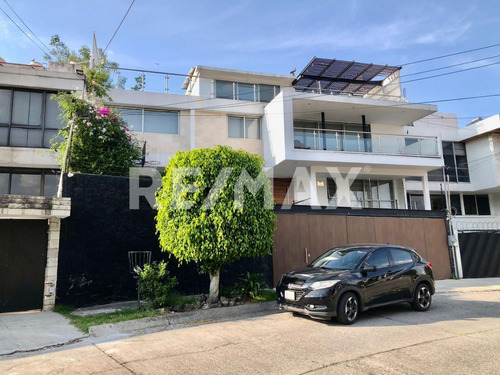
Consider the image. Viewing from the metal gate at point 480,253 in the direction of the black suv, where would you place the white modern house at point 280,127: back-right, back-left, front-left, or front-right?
front-right

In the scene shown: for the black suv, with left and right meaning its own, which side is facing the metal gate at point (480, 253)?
back

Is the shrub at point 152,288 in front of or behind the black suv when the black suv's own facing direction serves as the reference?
in front

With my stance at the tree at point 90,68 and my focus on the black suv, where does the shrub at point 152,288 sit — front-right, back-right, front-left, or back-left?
front-right

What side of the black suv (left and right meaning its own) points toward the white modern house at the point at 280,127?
right

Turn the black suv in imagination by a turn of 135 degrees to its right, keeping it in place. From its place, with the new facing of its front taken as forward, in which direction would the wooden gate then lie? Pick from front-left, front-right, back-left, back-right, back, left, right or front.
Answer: front

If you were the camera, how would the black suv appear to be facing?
facing the viewer and to the left of the viewer

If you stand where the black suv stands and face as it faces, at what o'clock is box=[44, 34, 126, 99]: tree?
The tree is roughly at 2 o'clock from the black suv.

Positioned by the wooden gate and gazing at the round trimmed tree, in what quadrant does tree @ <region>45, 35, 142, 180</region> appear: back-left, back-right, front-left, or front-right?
front-right

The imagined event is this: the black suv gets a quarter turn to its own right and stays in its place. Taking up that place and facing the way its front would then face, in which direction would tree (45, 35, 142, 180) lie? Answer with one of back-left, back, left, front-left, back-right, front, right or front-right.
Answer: front-left

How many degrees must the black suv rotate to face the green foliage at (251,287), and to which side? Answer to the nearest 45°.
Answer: approximately 45° to its right

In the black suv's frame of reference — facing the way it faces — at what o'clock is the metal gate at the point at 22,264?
The metal gate is roughly at 1 o'clock from the black suv.

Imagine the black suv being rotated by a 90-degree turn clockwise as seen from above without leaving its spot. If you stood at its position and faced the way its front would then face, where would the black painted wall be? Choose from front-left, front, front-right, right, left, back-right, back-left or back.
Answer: front-left
